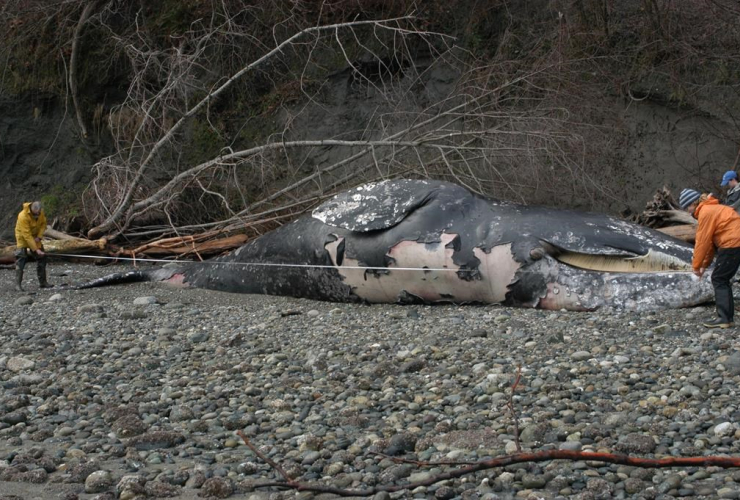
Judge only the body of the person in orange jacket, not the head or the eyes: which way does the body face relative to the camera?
to the viewer's left

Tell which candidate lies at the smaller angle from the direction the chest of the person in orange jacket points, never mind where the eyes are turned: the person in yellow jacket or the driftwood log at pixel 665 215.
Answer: the person in yellow jacket

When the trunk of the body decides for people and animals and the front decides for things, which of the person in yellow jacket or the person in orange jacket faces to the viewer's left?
the person in orange jacket

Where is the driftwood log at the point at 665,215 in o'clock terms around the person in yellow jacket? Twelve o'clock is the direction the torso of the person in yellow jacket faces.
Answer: The driftwood log is roughly at 11 o'clock from the person in yellow jacket.

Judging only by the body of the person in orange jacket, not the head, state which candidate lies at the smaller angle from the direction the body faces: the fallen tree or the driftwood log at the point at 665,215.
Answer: the fallen tree

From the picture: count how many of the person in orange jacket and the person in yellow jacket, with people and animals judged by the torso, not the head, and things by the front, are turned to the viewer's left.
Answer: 1

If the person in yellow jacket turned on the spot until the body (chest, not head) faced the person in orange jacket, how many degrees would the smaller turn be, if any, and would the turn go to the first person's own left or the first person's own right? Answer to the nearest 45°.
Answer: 0° — they already face them

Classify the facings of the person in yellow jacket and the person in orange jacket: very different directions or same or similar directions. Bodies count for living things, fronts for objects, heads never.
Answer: very different directions

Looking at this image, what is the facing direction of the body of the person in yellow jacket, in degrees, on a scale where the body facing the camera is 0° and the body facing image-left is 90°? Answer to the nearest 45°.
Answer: approximately 315°
